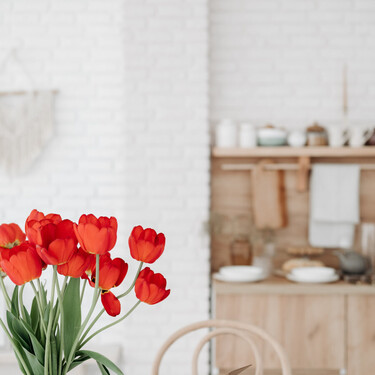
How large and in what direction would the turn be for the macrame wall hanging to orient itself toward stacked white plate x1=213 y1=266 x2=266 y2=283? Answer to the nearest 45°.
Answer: approximately 45° to its left

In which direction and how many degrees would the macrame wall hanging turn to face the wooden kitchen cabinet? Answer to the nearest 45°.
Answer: approximately 45° to its left

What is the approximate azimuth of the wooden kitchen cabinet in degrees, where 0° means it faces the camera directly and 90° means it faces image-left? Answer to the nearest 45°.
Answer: approximately 0°

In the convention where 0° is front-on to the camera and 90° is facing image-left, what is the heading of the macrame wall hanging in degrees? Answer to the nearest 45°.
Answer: approximately 0°

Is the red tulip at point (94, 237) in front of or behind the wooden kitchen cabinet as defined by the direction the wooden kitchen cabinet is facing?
in front

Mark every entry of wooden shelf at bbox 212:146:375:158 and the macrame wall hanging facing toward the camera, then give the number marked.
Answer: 2

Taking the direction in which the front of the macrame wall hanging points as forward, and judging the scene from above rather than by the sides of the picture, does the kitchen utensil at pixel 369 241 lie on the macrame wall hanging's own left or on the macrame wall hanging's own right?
on the macrame wall hanging's own left

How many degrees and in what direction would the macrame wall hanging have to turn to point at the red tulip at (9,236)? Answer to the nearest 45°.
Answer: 0° — it already faces it
